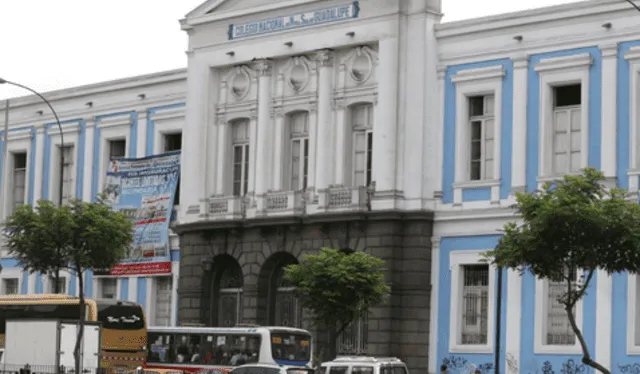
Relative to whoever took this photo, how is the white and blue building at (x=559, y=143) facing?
facing the viewer and to the left of the viewer

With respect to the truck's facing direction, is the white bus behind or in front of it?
behind

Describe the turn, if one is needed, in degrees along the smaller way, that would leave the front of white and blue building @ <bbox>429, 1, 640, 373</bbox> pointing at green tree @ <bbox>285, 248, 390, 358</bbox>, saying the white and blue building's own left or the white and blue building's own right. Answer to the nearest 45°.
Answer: approximately 45° to the white and blue building's own right

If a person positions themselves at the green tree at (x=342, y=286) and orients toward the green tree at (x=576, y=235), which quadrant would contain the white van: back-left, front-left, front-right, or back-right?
front-right

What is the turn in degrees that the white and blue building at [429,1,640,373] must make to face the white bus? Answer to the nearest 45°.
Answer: approximately 45° to its right

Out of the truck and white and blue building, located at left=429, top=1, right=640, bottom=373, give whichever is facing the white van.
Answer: the white and blue building

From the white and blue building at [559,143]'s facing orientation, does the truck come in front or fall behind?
in front

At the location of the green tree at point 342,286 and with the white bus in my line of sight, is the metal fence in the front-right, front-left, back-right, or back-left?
front-left

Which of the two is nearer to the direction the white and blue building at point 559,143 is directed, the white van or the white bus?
the white van

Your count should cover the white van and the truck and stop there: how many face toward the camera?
0
